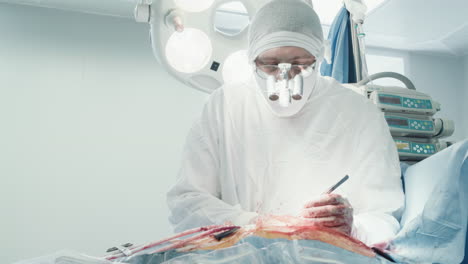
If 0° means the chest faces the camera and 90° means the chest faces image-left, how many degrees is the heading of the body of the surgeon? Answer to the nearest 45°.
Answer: approximately 0°
